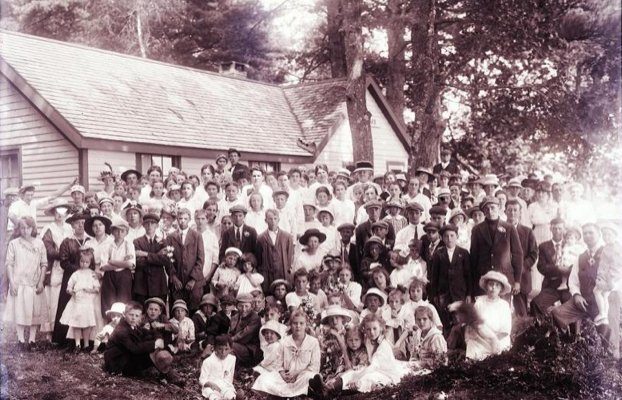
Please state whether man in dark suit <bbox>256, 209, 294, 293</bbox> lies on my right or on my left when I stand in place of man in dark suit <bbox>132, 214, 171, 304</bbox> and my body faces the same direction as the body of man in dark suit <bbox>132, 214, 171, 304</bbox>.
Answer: on my left

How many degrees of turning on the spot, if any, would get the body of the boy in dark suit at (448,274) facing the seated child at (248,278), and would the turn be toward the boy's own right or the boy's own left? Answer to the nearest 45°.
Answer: approximately 90° to the boy's own right

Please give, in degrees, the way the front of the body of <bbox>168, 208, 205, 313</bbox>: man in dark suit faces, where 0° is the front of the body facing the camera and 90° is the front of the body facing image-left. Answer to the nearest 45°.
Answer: approximately 0°

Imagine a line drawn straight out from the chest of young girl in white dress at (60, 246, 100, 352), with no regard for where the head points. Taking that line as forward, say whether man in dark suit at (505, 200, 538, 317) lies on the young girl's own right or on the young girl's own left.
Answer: on the young girl's own left

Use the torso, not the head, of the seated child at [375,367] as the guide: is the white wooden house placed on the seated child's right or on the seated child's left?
on the seated child's right
